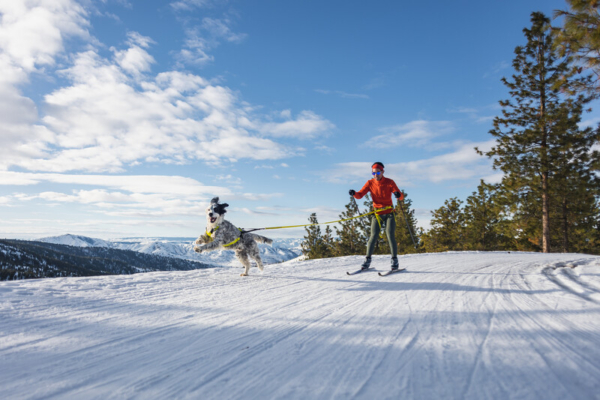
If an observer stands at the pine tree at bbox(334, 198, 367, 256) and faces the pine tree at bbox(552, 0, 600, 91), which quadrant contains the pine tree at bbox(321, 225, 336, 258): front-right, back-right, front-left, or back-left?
back-right

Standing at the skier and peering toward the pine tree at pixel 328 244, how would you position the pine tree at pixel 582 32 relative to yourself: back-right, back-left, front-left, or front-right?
front-right

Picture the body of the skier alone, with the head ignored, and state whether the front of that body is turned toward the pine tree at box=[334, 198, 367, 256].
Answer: no

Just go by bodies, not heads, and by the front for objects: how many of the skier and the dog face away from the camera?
0

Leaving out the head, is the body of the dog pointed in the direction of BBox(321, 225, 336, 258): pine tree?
no

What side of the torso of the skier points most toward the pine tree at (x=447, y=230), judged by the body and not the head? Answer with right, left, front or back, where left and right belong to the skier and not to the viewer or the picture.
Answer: back

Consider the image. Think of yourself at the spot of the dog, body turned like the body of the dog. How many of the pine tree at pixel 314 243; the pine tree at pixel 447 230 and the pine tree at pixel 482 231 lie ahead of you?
0

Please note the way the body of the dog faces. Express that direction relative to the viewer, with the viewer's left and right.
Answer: facing the viewer and to the left of the viewer

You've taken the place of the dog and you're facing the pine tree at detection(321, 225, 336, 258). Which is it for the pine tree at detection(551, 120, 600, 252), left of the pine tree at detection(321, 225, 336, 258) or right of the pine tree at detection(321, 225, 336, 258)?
right

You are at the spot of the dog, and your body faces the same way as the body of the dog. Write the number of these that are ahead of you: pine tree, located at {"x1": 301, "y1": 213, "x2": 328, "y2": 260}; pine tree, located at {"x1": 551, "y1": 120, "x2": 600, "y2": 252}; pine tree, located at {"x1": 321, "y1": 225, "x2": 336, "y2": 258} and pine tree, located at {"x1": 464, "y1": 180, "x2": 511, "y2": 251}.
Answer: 0

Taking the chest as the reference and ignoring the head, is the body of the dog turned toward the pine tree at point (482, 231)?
no

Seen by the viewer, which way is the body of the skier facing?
toward the camera
